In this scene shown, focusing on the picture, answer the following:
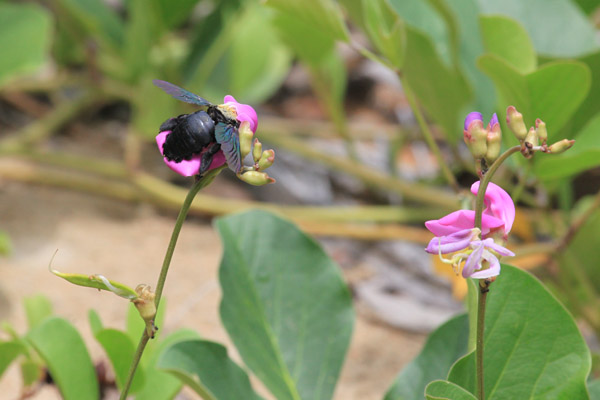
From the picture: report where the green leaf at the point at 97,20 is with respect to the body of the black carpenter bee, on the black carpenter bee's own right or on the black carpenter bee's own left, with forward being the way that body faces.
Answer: on the black carpenter bee's own left

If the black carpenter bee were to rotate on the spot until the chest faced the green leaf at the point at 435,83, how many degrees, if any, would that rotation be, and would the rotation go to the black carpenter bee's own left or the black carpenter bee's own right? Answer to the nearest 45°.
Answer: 0° — it already faces it

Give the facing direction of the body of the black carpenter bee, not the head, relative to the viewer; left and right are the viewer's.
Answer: facing away from the viewer and to the right of the viewer

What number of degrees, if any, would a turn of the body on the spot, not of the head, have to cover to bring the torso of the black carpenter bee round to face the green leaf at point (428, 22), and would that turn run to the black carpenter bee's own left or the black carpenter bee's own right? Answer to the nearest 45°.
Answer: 0° — it already faces it

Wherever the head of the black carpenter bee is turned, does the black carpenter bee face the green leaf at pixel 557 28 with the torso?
yes
